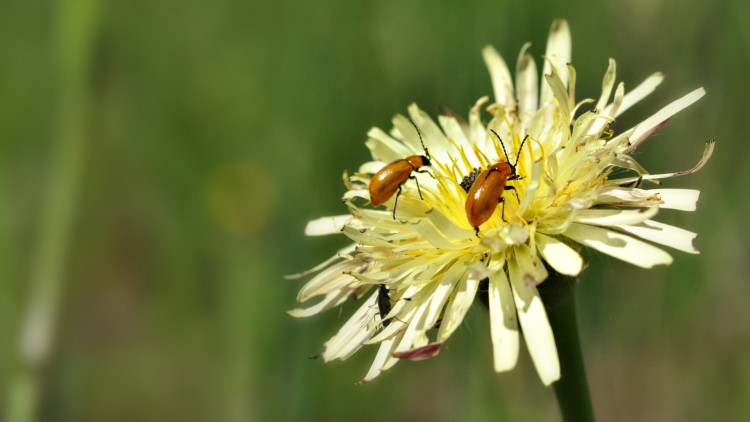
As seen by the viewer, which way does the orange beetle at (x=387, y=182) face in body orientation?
to the viewer's right

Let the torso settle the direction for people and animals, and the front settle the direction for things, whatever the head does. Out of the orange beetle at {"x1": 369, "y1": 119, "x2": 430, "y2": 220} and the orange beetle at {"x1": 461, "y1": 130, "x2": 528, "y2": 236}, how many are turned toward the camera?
0

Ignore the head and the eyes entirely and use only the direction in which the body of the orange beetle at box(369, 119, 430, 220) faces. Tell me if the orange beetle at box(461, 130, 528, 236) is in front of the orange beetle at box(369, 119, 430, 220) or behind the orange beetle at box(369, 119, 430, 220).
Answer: in front

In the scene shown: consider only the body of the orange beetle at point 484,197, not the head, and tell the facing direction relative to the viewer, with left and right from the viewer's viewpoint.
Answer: facing away from the viewer and to the right of the viewer
